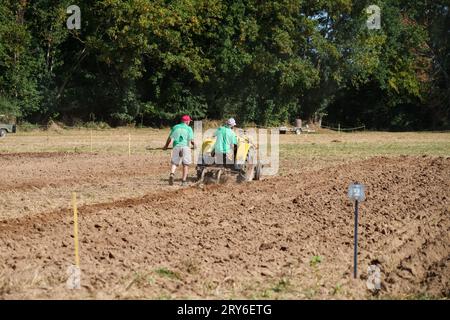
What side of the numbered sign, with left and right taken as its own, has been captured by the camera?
front

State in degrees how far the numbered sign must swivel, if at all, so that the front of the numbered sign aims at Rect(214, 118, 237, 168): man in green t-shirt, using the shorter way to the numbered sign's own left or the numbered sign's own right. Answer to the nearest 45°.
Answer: approximately 135° to the numbered sign's own right

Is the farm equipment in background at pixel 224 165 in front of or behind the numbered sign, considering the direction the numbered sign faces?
behind
